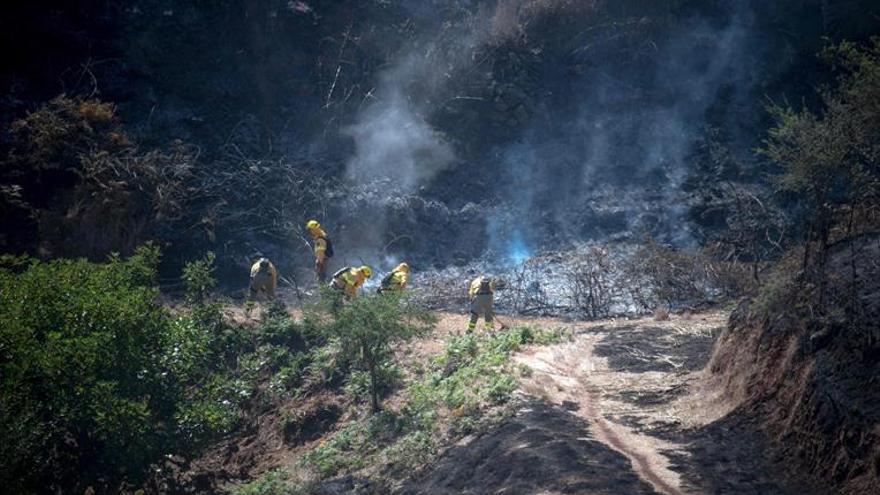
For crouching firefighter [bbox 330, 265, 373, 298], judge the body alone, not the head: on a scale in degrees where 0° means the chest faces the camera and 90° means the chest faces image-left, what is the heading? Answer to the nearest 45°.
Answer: approximately 270°

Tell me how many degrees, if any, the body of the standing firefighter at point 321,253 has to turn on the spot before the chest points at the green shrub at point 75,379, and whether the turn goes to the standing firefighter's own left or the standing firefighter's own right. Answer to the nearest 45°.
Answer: approximately 45° to the standing firefighter's own left

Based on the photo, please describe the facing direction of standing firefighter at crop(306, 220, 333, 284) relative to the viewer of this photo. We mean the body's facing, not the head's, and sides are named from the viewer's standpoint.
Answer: facing to the left of the viewer

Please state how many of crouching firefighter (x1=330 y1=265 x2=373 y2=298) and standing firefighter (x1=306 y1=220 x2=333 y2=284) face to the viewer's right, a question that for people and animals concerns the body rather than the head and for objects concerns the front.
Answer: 1

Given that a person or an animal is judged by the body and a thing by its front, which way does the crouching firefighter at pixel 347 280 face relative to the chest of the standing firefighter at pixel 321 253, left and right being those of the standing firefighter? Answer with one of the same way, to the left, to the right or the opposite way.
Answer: the opposite way

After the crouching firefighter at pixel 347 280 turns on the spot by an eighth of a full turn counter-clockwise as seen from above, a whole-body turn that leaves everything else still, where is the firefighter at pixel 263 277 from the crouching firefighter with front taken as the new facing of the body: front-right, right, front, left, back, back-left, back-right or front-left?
left

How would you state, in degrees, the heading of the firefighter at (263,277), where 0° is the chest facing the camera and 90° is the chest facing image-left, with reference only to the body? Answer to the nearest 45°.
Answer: approximately 180°

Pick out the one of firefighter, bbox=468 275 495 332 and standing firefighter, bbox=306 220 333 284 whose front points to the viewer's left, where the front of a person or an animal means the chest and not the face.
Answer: the standing firefighter

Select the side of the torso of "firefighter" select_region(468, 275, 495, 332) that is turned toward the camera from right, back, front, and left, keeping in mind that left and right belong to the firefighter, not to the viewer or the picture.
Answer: back

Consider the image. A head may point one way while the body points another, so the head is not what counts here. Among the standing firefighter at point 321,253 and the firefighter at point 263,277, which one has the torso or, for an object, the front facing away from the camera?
the firefighter

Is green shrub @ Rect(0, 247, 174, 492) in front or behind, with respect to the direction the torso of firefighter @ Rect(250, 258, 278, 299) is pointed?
behind

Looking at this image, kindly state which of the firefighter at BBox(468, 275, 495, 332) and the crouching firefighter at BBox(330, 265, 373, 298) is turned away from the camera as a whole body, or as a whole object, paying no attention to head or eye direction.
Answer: the firefighter

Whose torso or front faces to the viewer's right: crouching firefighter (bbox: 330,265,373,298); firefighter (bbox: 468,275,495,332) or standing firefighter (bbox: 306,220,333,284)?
the crouching firefighter
